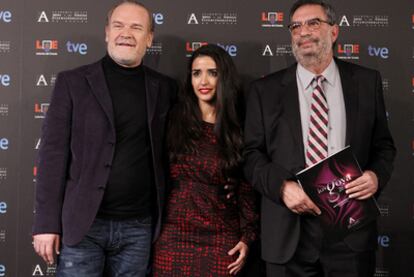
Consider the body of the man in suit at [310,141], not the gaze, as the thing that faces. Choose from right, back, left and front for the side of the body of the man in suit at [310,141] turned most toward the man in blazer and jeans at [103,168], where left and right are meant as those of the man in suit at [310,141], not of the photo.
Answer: right

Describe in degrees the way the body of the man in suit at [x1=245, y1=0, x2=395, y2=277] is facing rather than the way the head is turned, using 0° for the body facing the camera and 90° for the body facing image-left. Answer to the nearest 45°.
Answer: approximately 0°

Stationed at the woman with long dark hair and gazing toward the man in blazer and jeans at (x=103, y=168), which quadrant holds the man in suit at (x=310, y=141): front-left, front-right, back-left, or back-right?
back-left

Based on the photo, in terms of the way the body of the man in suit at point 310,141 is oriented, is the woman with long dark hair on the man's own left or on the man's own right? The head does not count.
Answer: on the man's own right
